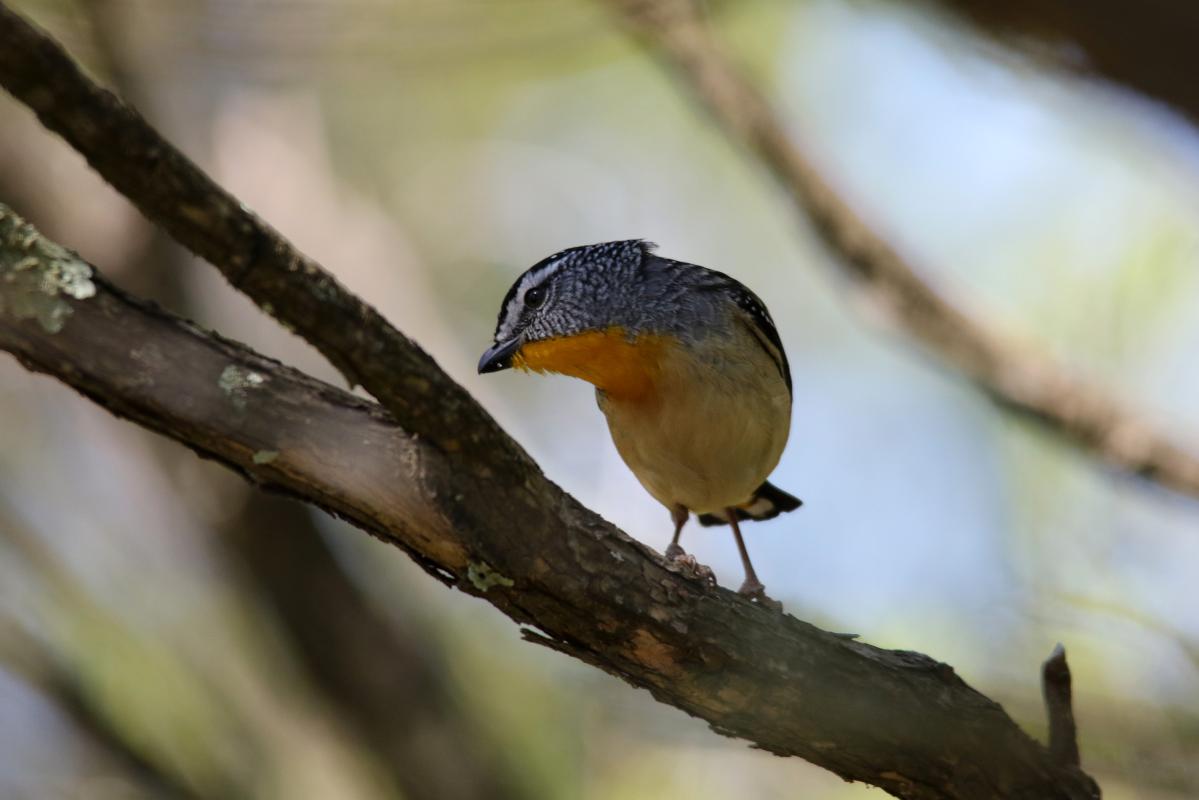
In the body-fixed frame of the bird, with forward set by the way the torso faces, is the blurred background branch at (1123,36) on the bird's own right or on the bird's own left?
on the bird's own left

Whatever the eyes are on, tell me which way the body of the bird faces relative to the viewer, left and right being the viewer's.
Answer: facing the viewer and to the left of the viewer

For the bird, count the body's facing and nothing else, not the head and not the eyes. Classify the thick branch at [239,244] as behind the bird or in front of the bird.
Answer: in front

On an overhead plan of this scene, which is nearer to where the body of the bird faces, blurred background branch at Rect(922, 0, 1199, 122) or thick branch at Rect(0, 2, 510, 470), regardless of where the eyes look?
the thick branch

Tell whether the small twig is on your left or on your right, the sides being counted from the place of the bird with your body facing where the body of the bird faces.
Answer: on your left

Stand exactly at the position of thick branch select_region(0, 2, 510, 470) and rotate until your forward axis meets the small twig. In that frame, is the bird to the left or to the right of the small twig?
left
